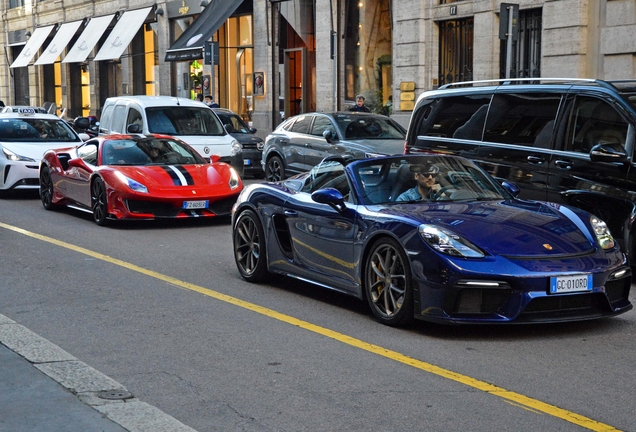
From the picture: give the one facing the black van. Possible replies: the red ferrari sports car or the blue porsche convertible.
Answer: the red ferrari sports car

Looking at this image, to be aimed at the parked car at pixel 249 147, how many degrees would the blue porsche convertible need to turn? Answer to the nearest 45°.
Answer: approximately 135° to its left

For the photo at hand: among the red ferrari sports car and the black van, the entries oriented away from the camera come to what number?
0

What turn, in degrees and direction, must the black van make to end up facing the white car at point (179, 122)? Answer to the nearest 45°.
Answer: approximately 180°

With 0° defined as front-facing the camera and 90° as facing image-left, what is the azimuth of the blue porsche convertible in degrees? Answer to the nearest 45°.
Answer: approximately 315°

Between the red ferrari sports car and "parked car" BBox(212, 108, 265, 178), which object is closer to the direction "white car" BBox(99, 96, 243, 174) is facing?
the red ferrari sports car

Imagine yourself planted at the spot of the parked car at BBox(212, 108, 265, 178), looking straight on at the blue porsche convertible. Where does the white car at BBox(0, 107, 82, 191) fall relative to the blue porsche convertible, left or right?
right

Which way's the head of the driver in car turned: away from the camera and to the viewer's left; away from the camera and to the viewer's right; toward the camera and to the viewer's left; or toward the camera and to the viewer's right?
toward the camera and to the viewer's right

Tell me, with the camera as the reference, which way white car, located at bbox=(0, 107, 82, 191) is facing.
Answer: facing the viewer and to the right of the viewer

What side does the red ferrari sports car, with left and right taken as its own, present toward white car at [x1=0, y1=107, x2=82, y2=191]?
back

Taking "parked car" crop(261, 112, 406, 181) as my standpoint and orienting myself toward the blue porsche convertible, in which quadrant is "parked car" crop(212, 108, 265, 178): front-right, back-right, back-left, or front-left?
back-right

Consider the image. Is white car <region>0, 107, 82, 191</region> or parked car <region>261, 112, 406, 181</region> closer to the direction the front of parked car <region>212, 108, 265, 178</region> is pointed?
the parked car
